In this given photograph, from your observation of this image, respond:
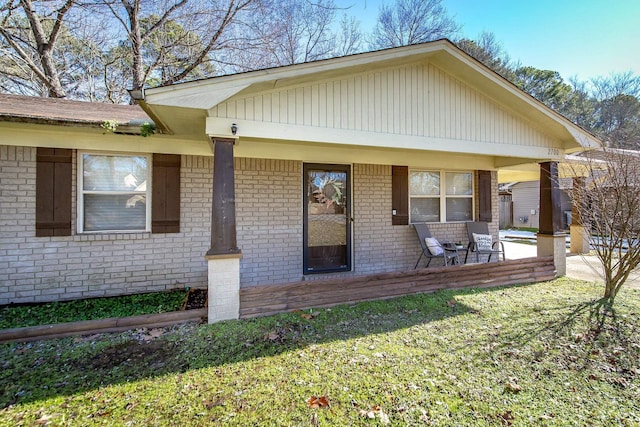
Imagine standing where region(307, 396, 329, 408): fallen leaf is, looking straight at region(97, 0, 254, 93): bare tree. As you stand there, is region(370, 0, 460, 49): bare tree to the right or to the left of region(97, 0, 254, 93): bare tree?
right

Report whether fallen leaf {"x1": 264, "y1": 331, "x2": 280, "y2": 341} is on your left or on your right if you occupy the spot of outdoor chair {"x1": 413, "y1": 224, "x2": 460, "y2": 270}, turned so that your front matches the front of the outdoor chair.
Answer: on your right

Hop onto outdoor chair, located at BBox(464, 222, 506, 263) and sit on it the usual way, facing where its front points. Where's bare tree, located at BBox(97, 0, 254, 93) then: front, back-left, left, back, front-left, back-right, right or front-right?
back-right

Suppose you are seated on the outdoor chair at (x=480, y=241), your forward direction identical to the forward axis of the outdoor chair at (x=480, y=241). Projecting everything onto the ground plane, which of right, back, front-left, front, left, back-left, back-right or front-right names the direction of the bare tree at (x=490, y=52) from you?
back-left

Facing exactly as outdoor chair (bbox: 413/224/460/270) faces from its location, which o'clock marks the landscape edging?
The landscape edging is roughly at 3 o'clock from the outdoor chair.

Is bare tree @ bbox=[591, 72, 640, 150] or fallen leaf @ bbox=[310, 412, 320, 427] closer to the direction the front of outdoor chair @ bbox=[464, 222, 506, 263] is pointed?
the fallen leaf

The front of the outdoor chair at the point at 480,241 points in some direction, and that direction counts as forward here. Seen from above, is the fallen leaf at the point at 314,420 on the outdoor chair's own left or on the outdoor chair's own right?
on the outdoor chair's own right

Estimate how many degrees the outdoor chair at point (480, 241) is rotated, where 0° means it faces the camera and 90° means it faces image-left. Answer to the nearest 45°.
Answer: approximately 315°
